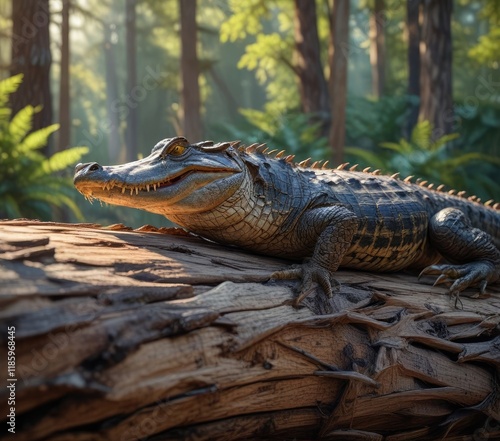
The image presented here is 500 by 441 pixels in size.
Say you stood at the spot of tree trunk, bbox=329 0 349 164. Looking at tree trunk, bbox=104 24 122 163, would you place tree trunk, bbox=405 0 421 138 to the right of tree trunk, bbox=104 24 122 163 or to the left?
right

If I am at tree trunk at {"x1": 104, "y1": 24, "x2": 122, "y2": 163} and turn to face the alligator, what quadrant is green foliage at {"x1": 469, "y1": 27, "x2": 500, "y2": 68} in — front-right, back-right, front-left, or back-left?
front-left

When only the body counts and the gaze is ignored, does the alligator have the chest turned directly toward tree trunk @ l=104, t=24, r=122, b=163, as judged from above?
no

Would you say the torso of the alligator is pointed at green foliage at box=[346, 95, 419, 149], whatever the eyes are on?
no

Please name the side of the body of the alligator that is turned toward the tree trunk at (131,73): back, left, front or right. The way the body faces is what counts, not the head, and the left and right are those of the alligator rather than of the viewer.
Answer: right

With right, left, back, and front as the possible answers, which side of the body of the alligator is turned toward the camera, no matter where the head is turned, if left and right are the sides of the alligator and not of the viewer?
left

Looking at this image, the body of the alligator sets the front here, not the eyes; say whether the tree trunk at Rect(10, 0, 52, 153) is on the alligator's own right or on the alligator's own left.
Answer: on the alligator's own right

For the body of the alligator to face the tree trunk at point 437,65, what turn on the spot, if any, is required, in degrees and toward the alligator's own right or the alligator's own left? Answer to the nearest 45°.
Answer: approximately 90° to the alligator's own right

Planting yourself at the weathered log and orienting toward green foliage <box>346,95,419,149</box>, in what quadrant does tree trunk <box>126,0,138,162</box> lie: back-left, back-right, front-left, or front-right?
front-left

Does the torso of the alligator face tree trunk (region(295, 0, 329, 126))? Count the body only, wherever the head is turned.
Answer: no

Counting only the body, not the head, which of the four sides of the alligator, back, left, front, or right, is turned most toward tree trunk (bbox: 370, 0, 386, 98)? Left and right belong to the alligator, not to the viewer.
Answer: right

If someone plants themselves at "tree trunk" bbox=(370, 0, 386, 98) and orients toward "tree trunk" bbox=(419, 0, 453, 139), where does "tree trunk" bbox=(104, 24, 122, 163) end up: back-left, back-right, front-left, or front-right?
back-right
